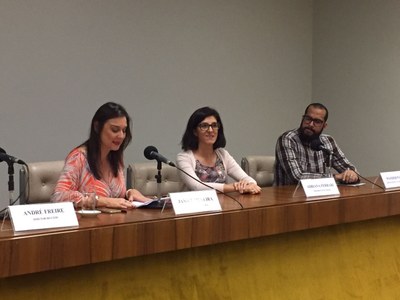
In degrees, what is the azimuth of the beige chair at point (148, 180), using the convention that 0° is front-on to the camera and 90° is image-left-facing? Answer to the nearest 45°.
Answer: approximately 315°

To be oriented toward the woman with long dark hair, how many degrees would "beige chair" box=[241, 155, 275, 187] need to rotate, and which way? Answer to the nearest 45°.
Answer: approximately 90° to its right

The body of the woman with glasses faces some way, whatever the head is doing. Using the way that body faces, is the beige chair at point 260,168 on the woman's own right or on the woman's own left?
on the woman's own left
